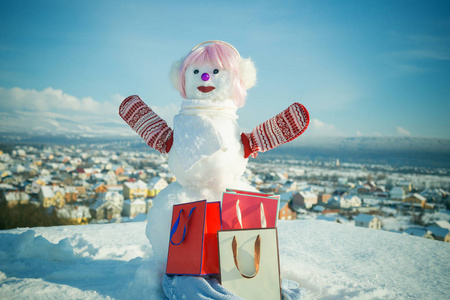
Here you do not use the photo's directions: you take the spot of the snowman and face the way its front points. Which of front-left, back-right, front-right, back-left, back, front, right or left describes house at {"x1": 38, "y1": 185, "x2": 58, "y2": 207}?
back-right

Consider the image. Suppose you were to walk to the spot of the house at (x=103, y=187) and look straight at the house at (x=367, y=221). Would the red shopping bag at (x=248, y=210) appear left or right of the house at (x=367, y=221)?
right

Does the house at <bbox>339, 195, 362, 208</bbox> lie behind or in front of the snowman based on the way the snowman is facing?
behind

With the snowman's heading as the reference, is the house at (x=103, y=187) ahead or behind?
behind

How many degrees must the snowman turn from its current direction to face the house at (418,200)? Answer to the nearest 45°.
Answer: approximately 135° to its left

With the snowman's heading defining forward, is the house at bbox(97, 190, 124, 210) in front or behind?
behind

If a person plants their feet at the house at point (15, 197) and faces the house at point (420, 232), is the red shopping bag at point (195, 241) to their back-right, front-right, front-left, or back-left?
front-right

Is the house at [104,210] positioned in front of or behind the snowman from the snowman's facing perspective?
behind

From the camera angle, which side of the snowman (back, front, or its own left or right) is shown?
front

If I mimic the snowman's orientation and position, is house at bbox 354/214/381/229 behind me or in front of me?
behind

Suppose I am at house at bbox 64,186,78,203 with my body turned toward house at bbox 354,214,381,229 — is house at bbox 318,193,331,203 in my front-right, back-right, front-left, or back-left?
front-left
